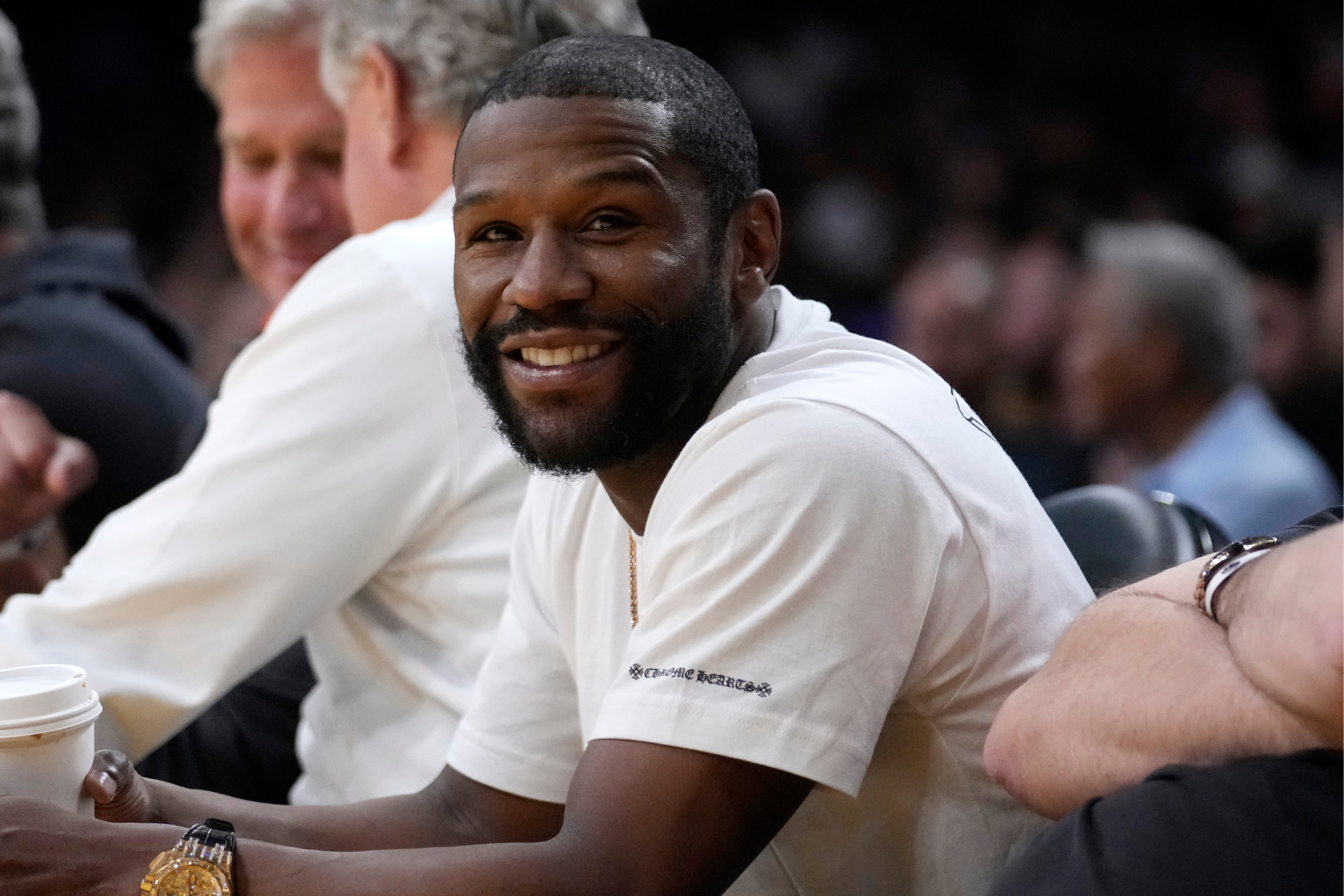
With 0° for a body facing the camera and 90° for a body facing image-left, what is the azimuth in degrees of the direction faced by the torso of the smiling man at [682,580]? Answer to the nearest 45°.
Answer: approximately 45°

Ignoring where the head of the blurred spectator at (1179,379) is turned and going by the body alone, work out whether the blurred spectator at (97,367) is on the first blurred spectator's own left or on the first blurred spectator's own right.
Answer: on the first blurred spectator's own left

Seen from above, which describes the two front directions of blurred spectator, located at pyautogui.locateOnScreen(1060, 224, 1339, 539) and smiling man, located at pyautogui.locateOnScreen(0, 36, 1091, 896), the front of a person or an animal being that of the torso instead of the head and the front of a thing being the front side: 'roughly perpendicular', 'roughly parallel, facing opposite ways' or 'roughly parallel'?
roughly parallel

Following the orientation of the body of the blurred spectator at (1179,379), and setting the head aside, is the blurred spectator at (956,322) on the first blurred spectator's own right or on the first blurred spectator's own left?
on the first blurred spectator's own right

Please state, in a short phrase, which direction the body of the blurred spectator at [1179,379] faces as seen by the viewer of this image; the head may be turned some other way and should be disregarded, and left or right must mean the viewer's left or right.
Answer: facing to the left of the viewer

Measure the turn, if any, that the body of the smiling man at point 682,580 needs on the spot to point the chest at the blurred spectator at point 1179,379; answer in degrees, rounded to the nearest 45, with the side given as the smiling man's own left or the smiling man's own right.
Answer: approximately 180°

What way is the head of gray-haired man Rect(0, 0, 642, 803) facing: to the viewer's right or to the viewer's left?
to the viewer's left

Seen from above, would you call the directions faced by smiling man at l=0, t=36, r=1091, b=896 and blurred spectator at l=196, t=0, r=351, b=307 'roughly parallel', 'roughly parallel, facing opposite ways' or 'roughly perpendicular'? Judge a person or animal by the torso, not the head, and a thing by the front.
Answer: roughly perpendicular

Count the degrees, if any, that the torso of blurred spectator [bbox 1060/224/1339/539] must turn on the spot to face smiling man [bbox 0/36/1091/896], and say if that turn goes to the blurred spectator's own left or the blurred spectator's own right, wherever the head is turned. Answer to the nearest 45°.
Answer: approximately 90° to the blurred spectator's own left

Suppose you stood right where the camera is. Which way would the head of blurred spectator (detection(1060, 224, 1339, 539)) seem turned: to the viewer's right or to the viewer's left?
to the viewer's left
